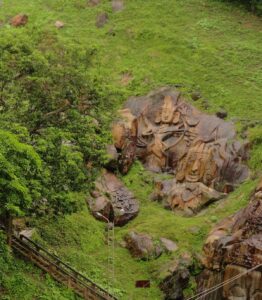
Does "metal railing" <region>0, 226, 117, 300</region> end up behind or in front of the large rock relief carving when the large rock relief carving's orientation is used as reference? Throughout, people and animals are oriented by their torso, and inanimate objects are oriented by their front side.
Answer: in front

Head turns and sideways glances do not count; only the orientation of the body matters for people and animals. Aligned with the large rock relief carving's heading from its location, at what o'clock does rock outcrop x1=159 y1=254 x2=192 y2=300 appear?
The rock outcrop is roughly at 12 o'clock from the large rock relief carving.

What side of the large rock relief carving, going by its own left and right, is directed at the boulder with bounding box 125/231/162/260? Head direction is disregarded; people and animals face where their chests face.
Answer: front

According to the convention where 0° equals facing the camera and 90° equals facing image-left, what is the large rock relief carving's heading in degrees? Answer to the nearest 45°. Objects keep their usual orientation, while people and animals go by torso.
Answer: approximately 0°

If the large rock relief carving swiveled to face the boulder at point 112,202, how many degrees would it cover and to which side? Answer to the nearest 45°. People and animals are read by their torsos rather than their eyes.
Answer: approximately 45° to its right

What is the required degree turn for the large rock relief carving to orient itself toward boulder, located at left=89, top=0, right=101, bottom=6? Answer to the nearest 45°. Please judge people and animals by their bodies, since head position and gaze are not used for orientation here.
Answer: approximately 135° to its right

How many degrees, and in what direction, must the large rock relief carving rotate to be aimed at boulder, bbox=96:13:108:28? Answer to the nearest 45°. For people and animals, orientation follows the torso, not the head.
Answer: approximately 135° to its right

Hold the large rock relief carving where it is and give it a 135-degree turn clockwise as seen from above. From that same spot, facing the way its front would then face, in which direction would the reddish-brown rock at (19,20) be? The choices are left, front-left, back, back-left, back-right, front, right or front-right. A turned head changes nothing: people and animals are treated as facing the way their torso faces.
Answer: front

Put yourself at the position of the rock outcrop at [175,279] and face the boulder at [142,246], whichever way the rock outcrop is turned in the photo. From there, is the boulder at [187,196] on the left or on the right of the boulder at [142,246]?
right

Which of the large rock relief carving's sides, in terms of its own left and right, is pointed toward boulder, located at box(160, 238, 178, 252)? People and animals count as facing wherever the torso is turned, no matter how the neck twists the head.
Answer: front

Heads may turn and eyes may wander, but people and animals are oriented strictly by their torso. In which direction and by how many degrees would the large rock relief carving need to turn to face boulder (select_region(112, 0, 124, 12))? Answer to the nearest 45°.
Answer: approximately 180°
